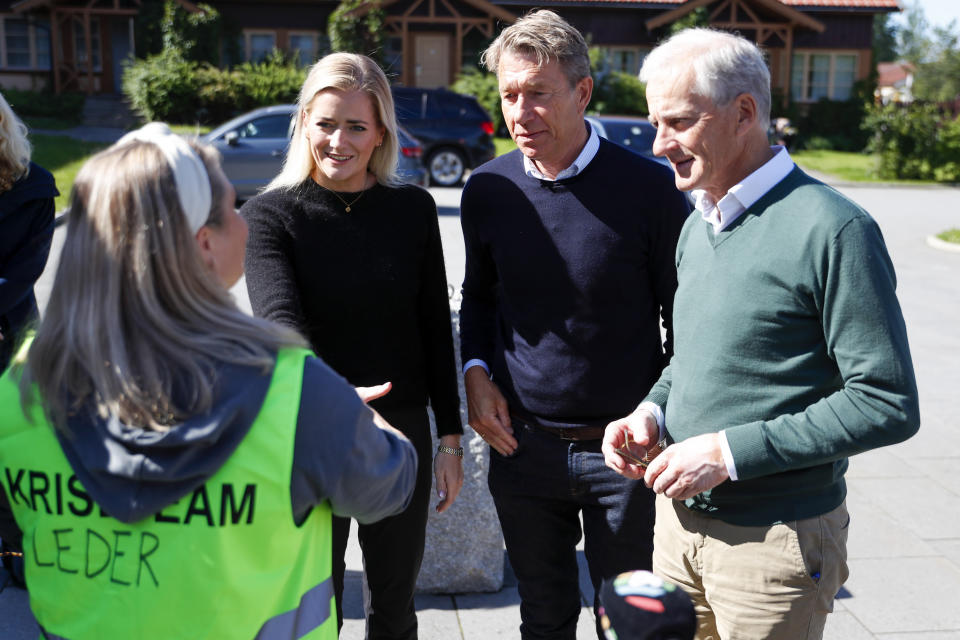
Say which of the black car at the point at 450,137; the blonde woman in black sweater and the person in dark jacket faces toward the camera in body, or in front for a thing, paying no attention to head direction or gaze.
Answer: the blonde woman in black sweater

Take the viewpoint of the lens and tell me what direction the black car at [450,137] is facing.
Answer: facing to the left of the viewer

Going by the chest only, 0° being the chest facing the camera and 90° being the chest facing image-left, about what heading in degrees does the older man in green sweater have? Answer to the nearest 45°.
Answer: approximately 45°

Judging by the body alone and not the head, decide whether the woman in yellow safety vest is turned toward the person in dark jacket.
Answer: no

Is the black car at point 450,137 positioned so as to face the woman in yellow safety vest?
no

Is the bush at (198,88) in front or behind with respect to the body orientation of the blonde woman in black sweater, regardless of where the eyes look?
behind

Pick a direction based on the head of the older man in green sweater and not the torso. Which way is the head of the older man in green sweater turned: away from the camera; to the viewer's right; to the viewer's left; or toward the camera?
to the viewer's left

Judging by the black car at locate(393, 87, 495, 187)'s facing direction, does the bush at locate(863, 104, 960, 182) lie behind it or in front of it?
behind

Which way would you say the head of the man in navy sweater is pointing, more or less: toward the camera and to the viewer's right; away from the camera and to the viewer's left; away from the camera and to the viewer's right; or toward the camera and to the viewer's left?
toward the camera and to the viewer's left

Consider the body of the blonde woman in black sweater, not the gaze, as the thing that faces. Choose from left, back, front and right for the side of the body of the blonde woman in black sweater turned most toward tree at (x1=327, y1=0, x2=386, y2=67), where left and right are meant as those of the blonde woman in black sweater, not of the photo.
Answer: back

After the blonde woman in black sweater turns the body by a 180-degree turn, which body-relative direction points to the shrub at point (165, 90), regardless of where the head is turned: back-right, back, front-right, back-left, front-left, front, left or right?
front

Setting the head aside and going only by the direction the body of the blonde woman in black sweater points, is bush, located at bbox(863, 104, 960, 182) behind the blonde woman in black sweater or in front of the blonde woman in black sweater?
behind
